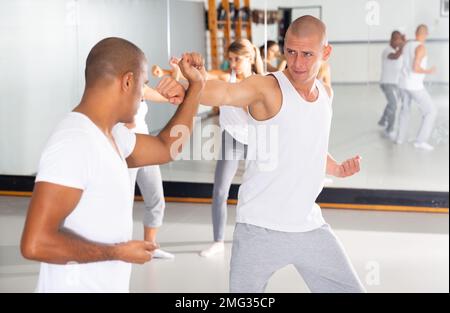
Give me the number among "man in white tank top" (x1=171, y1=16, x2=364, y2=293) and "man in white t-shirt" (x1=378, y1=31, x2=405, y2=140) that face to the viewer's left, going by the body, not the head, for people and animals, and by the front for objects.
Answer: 0

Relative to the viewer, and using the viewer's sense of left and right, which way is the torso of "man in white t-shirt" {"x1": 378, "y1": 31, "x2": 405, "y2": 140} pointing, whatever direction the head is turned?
facing the viewer and to the right of the viewer

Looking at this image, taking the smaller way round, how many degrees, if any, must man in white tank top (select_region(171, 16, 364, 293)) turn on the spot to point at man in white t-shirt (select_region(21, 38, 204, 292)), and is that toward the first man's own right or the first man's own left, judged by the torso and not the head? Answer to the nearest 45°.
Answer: approximately 90° to the first man's own right

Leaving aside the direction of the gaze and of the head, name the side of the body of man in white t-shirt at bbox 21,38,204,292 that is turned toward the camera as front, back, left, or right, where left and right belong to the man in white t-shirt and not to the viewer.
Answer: right

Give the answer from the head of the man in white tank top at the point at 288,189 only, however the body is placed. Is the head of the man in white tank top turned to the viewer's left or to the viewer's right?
to the viewer's left
